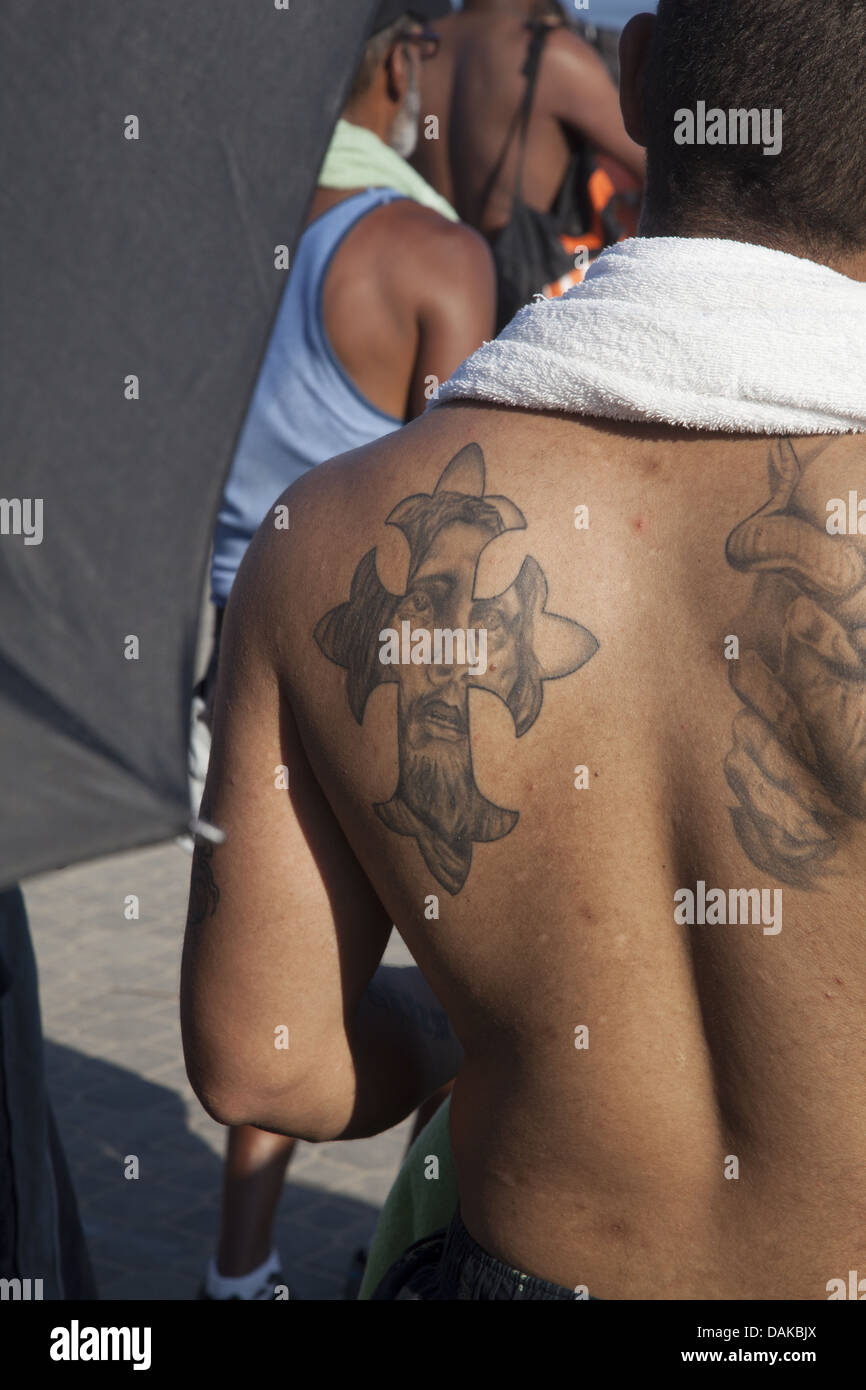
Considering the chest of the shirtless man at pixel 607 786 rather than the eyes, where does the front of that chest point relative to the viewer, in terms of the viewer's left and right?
facing away from the viewer
